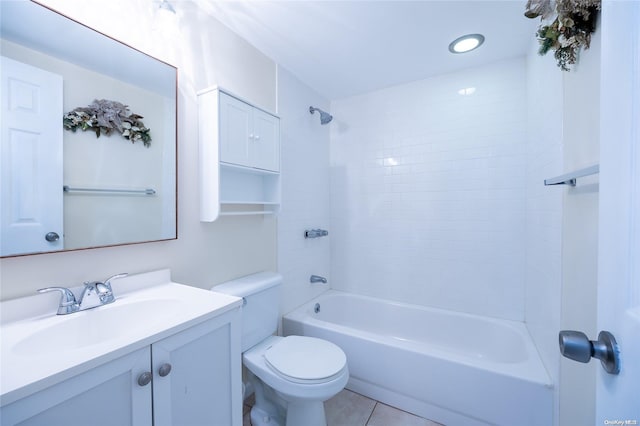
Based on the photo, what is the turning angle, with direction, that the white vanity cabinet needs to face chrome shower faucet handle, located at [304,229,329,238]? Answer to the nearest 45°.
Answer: approximately 90° to its left

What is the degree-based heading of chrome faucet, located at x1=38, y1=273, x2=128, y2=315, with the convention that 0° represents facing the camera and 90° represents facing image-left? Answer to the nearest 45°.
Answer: approximately 315°

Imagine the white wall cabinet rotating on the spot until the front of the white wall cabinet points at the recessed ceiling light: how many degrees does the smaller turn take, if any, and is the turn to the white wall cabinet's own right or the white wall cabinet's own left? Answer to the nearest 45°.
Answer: approximately 45° to the white wall cabinet's own left

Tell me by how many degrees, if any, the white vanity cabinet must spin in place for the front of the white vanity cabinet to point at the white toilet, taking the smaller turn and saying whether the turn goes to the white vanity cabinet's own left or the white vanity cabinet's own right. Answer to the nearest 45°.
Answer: approximately 90° to the white vanity cabinet's own left

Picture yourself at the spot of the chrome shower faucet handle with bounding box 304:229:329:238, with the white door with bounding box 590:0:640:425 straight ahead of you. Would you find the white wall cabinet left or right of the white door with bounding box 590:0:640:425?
right
